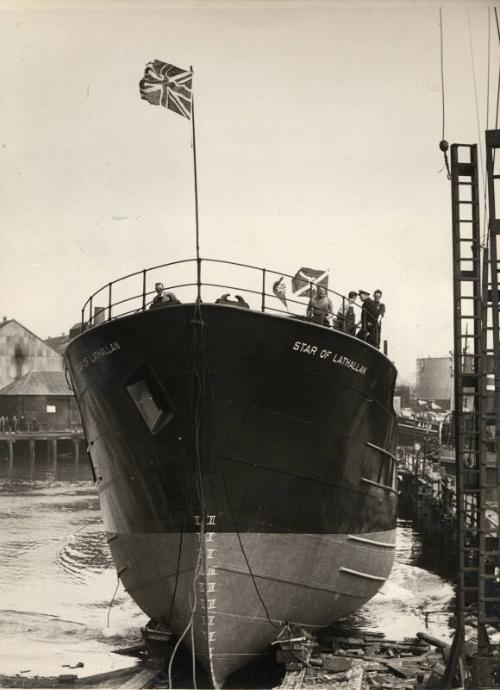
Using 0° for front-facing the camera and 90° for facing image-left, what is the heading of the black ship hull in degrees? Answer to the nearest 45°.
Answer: approximately 0°

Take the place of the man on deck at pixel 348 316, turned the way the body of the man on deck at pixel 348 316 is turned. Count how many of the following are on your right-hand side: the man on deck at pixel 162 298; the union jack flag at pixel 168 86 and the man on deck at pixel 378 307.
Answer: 2

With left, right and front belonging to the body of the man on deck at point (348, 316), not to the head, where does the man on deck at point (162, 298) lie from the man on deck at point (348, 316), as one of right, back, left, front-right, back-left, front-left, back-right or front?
back

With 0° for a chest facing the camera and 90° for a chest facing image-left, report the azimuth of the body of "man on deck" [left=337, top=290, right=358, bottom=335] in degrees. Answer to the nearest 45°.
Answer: approximately 315°

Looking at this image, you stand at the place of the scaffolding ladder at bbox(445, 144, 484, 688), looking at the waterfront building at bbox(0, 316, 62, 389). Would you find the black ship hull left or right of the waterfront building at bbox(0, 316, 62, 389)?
left

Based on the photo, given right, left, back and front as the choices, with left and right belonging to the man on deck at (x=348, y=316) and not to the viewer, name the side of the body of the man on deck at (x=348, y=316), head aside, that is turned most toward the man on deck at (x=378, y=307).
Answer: front

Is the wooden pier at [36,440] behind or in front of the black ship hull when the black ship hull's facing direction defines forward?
behind
